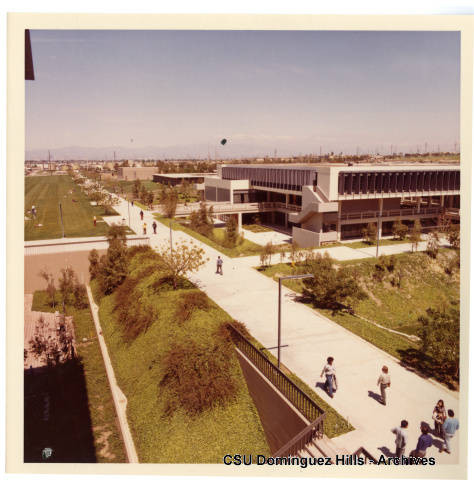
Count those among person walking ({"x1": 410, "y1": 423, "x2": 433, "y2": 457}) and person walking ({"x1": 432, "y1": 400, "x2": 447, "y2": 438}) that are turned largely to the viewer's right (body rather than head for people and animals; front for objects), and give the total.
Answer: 0

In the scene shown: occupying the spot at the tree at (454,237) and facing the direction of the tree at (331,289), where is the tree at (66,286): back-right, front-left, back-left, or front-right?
front-right

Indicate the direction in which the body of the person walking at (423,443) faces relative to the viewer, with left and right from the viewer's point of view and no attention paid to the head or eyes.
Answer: facing away from the viewer and to the left of the viewer

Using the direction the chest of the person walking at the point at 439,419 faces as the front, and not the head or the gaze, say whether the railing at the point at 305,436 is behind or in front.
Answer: in front

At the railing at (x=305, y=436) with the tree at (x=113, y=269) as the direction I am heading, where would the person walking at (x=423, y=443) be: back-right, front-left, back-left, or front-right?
back-right

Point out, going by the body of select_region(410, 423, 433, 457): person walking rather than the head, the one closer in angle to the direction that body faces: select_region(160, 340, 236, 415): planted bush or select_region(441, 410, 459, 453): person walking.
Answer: the planted bush

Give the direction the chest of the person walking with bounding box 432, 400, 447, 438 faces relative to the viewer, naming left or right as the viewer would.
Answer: facing the viewer and to the left of the viewer

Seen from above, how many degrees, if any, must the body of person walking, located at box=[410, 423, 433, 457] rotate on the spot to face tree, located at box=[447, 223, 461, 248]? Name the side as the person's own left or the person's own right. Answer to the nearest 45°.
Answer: approximately 45° to the person's own right
